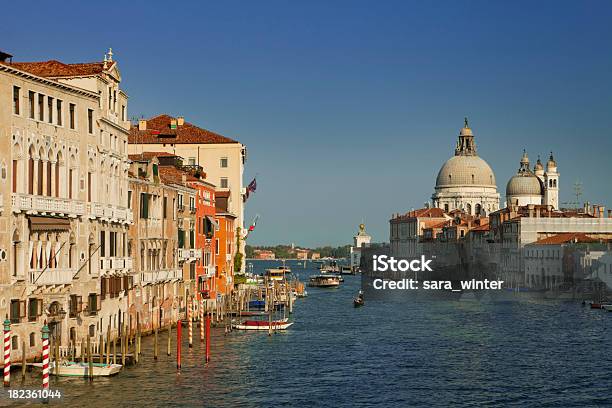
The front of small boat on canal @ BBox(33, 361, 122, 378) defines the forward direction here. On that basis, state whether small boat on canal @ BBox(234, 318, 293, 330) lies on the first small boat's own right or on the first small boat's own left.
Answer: on the first small boat's own left

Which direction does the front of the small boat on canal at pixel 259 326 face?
to the viewer's right

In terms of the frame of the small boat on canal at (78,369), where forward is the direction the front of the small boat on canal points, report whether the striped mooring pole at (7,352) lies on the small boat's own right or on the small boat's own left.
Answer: on the small boat's own right

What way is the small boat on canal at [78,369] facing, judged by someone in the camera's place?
facing to the right of the viewer
